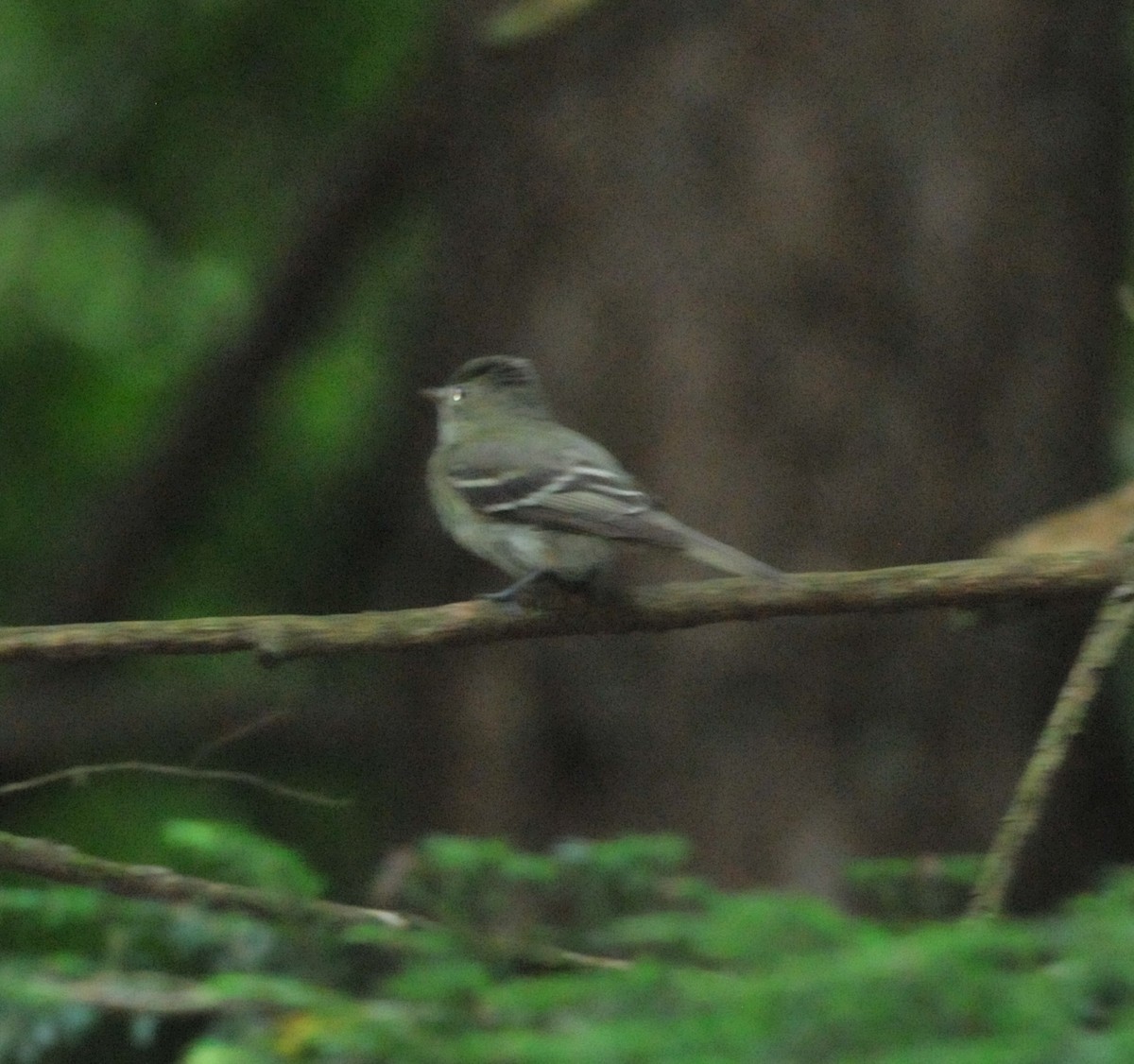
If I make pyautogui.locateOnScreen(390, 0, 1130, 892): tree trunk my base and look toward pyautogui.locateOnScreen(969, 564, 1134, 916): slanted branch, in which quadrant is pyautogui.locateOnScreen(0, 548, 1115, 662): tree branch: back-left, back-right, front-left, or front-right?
front-right

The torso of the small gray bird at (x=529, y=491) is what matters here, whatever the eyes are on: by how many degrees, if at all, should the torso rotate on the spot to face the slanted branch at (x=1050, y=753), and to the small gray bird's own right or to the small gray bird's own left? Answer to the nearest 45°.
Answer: approximately 135° to the small gray bird's own right

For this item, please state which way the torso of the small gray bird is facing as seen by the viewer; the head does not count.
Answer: to the viewer's left
